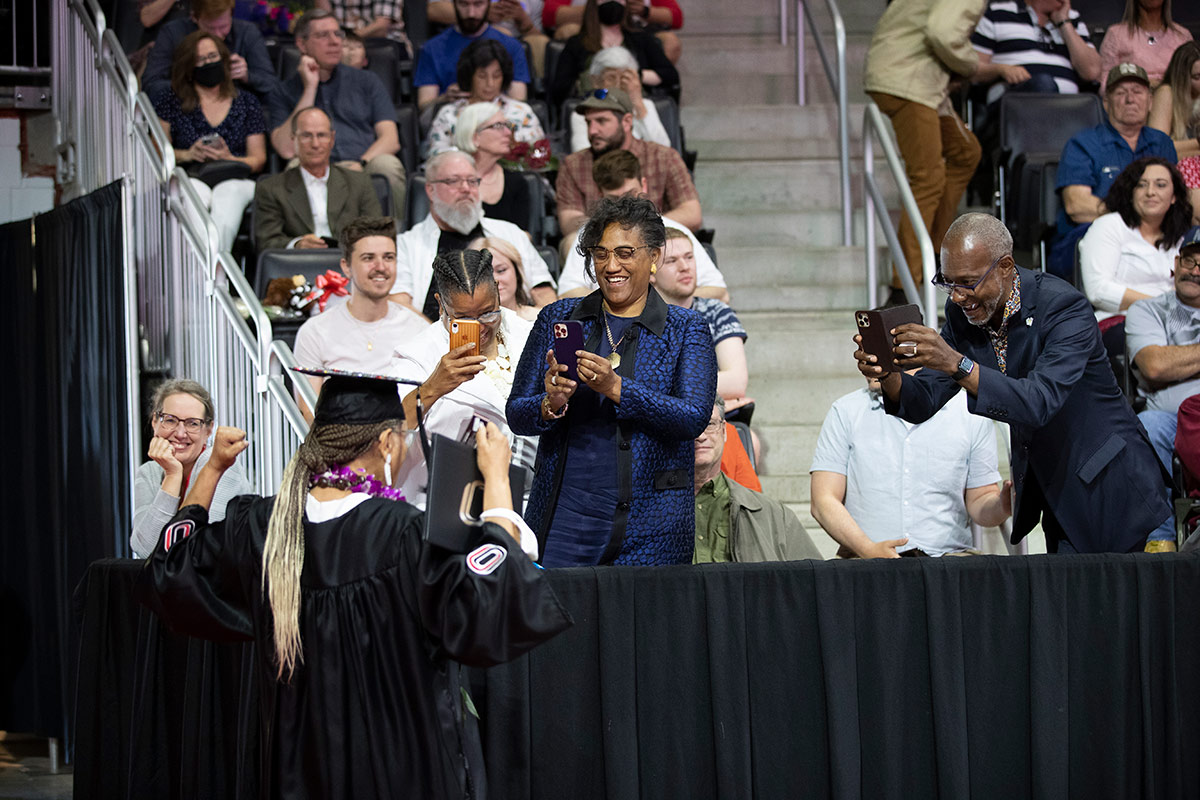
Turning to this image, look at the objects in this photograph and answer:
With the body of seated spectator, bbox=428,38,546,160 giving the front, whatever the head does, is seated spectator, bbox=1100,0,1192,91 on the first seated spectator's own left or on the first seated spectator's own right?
on the first seated spectator's own left

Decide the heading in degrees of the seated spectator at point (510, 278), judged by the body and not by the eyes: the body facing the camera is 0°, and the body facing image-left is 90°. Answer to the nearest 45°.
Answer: approximately 0°

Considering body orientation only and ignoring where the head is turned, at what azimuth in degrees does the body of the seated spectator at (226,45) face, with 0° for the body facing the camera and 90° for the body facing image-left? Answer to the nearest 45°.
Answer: approximately 0°

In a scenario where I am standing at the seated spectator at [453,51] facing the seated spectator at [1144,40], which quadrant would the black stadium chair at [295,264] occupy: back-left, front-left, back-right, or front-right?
back-right

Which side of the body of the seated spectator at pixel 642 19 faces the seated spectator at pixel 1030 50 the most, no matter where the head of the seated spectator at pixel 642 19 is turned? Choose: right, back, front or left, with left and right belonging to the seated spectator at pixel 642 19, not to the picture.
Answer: left

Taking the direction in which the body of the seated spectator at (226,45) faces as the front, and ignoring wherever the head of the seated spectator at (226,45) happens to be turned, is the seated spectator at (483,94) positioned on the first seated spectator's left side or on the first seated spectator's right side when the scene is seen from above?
on the first seated spectator's left side

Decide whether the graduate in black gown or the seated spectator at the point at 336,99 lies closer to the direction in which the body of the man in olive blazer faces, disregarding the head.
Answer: the graduate in black gown

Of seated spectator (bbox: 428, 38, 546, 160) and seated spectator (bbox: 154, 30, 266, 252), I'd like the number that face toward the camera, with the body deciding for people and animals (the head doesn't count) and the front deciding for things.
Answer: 2

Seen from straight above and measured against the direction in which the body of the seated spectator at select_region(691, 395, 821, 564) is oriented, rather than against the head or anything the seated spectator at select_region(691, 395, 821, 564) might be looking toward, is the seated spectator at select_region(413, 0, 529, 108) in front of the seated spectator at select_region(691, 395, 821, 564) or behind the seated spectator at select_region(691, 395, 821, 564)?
behind

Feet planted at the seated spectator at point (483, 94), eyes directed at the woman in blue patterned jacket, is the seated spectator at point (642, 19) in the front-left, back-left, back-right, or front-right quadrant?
back-left

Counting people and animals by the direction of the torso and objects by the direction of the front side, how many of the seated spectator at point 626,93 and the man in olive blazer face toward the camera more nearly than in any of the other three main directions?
2
